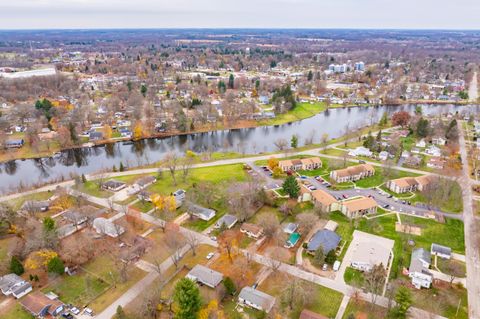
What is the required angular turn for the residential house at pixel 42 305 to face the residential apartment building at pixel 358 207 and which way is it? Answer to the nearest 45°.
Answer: approximately 45° to its left

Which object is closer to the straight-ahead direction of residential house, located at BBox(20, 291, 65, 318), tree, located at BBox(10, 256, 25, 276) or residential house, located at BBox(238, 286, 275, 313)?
the residential house

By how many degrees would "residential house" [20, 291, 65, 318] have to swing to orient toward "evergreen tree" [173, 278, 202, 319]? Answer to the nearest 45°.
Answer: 0° — it already faces it

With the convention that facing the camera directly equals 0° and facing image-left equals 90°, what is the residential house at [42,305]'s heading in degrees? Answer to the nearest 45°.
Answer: approximately 315°

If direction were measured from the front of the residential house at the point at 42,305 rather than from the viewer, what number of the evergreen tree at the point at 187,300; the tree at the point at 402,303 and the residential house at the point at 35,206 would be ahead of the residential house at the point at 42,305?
2

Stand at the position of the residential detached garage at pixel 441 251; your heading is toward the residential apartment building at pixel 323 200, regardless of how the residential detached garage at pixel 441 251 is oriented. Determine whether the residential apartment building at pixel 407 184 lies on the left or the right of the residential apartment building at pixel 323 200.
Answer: right

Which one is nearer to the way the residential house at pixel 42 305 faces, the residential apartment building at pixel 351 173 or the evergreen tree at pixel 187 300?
the evergreen tree

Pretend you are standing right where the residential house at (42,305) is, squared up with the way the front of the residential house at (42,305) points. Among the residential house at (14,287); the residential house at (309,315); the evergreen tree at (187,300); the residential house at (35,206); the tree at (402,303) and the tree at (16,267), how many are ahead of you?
3

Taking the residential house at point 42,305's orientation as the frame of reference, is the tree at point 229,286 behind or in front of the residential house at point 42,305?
in front

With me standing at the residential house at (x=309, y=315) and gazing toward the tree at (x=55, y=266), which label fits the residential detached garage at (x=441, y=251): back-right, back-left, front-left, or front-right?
back-right

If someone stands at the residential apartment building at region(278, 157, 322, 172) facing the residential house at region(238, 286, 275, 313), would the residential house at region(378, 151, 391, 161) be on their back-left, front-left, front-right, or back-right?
back-left
